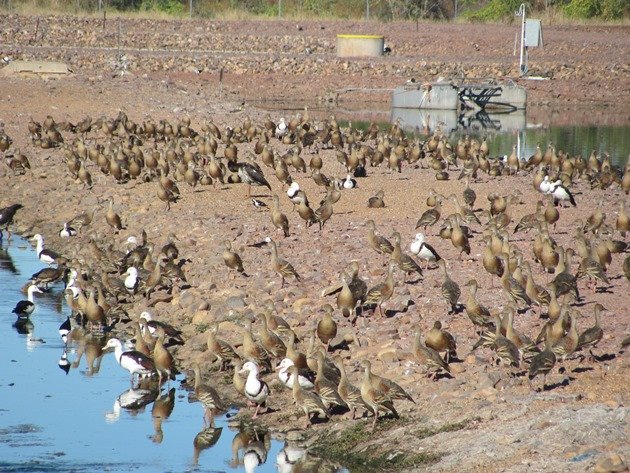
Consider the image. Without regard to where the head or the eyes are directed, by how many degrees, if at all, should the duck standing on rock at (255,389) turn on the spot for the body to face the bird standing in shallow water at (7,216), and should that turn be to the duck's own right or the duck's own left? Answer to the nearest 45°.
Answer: approximately 90° to the duck's own right

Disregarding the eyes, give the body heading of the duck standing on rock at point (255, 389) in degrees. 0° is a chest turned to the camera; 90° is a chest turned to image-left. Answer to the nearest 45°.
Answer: approximately 45°

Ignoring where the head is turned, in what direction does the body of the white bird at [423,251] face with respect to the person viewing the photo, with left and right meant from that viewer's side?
facing to the left of the viewer

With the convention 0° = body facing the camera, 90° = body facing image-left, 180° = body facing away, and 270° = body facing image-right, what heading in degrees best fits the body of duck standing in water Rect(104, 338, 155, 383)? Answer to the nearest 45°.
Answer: approximately 90°

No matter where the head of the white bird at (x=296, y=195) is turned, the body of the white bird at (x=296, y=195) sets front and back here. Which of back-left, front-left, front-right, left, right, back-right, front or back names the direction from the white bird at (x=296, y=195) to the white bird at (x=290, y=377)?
front-left

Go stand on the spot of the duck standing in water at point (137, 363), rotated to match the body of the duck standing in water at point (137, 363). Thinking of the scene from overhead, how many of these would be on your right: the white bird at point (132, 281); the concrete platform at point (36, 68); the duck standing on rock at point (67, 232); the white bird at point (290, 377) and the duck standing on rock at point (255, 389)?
3
